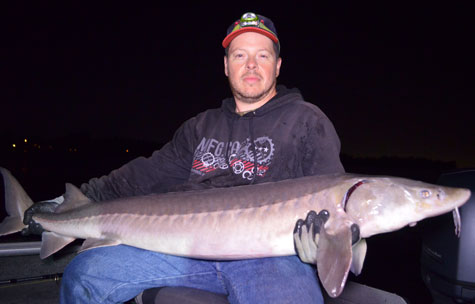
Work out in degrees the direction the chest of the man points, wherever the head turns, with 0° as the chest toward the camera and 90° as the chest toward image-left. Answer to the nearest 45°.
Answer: approximately 0°
